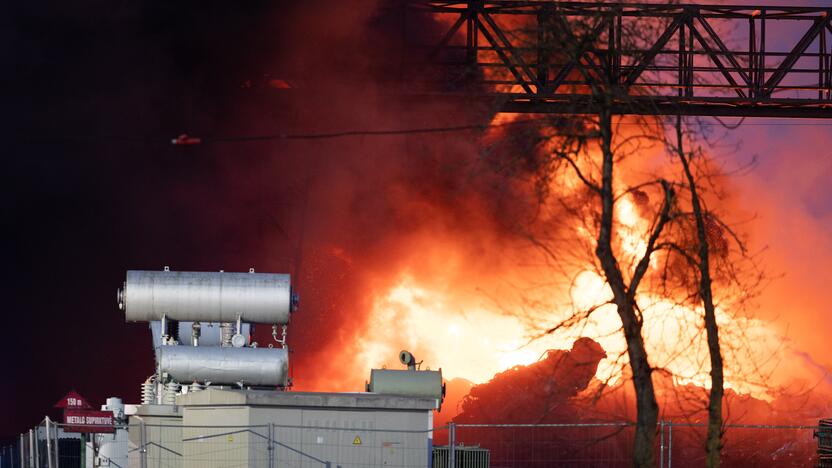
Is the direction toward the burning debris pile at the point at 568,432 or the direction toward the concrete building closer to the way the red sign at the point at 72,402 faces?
the concrete building

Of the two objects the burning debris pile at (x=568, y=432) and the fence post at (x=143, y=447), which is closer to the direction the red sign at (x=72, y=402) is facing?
the fence post

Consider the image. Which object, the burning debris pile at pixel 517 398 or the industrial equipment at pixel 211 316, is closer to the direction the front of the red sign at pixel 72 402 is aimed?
the industrial equipment

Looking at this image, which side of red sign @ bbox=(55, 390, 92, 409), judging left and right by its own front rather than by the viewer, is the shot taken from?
front

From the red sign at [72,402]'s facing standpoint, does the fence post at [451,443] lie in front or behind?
in front

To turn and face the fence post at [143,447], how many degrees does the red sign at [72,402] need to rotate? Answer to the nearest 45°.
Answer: approximately 90° to its left
